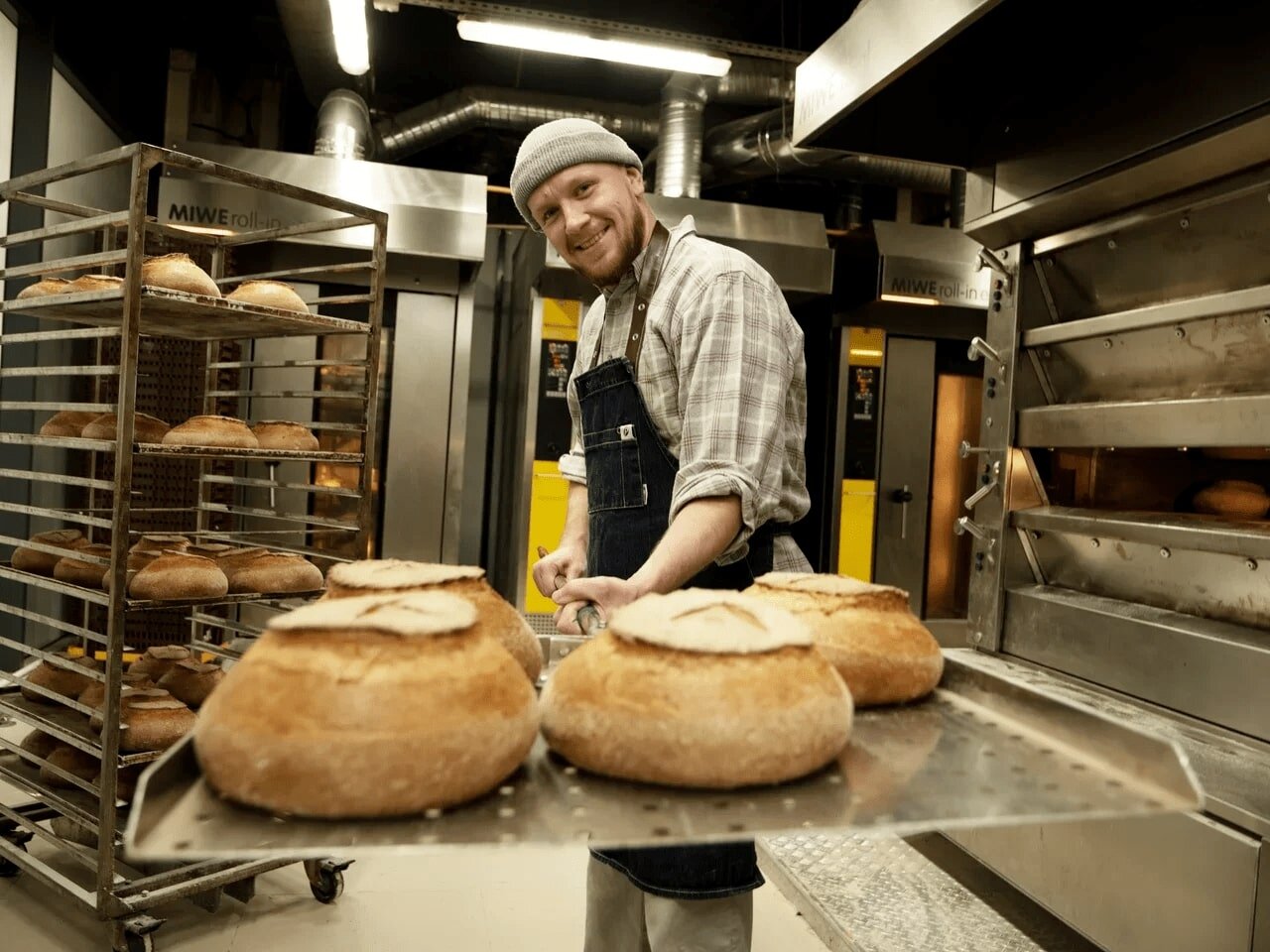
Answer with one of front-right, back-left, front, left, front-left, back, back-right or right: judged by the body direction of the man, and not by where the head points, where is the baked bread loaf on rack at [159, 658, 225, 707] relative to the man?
right

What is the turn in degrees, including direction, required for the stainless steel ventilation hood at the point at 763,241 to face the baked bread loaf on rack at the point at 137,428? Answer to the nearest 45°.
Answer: approximately 45° to its right

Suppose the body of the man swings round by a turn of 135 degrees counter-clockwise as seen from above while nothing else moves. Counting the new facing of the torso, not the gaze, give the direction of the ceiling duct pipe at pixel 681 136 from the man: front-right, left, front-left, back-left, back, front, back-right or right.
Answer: left

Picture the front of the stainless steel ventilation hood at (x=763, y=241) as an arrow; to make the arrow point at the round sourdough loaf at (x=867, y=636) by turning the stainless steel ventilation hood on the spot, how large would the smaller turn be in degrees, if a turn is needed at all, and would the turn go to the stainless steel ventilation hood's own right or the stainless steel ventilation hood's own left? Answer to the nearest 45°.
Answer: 0° — it already faces it

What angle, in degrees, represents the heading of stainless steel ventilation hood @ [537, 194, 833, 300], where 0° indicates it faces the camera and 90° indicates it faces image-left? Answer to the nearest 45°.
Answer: approximately 0°

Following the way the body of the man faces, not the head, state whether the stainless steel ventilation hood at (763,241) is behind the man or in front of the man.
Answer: behind

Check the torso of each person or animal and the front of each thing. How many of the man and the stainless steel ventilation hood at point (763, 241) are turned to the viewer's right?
0

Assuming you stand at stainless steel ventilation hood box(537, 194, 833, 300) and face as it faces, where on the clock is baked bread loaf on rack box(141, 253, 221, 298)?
The baked bread loaf on rack is roughly at 1 o'clock from the stainless steel ventilation hood.

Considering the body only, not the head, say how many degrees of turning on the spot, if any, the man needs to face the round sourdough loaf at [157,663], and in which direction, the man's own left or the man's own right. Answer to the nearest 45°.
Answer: approximately 90° to the man's own right

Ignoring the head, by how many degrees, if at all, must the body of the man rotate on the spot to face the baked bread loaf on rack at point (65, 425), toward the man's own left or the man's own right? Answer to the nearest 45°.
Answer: approximately 90° to the man's own right

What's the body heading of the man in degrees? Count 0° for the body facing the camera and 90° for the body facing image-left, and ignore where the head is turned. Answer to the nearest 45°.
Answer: approximately 45°

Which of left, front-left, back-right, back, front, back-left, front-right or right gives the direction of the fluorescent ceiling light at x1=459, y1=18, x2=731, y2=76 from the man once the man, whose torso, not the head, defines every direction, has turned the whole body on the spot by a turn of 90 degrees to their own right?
front-right
